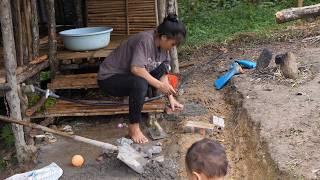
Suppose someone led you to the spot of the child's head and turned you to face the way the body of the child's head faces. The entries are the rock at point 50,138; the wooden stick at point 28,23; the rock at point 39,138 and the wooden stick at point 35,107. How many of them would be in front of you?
4

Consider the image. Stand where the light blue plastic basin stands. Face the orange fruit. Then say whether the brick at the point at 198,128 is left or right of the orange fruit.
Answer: left

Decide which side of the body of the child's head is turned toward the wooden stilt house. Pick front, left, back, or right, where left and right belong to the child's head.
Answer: front

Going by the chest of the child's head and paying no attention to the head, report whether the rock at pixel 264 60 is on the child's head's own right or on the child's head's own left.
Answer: on the child's head's own right

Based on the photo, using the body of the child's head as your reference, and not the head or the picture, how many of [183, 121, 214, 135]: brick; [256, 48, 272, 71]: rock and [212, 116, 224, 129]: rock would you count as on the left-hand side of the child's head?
0

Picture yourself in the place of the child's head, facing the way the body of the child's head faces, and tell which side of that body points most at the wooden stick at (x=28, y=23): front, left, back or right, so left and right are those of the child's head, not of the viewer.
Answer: front

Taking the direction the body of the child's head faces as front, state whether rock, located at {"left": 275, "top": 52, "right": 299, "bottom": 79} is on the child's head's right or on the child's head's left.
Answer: on the child's head's right

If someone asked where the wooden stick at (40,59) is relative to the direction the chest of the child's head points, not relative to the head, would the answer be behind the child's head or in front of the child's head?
in front

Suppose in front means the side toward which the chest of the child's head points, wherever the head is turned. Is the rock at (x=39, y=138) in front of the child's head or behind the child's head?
in front
